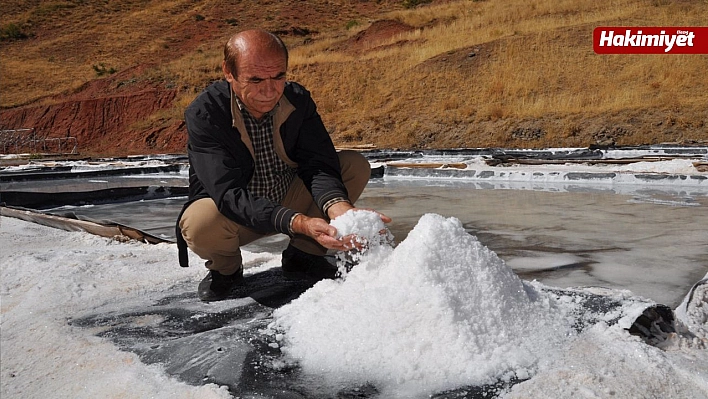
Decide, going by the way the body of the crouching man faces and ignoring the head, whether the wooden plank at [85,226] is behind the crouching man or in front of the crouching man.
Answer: behind

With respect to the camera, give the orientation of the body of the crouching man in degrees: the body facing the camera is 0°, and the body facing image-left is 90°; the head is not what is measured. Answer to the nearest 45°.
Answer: approximately 315°
